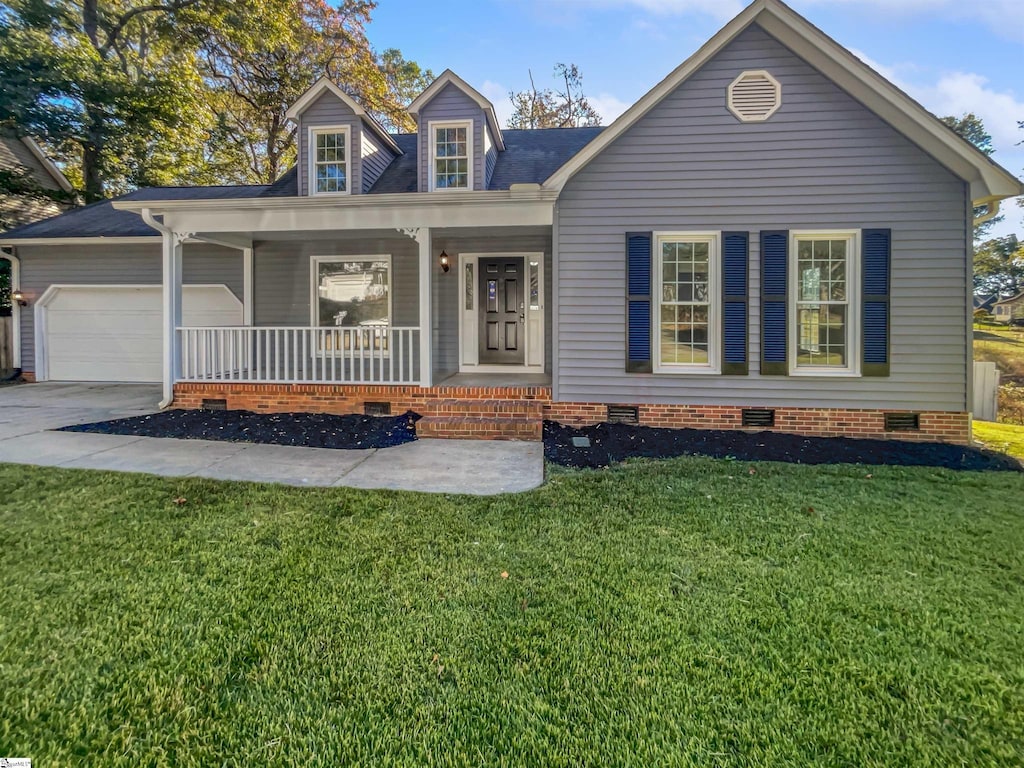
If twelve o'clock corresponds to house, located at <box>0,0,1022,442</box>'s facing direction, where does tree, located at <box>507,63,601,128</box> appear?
The tree is roughly at 6 o'clock from the house.

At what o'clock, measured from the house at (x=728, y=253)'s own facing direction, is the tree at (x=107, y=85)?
The tree is roughly at 4 o'clock from the house.

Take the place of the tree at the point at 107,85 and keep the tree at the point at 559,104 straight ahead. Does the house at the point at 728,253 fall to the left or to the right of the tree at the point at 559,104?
right

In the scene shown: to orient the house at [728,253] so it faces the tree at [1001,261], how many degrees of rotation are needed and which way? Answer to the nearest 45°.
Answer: approximately 135° to its left

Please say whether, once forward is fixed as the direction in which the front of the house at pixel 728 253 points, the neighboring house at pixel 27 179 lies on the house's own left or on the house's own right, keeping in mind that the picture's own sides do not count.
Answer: on the house's own right

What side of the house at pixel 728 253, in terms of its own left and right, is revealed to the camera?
front
